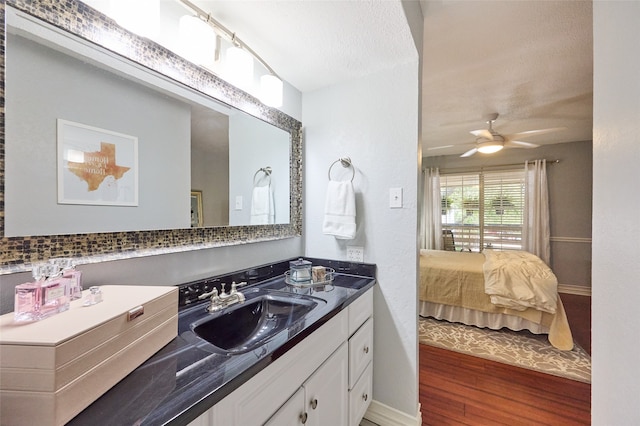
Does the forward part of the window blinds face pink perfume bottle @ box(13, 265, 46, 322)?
yes

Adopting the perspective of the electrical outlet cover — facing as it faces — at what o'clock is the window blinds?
The window blinds is roughly at 7 o'clock from the electrical outlet cover.

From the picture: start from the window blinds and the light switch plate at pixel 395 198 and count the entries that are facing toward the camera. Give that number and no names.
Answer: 2

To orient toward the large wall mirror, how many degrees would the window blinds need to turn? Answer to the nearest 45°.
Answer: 0° — it already faces it

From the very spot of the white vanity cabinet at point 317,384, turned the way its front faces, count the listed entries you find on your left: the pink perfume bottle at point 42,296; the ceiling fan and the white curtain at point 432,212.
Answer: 2

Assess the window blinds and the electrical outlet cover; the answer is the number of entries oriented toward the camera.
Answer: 2

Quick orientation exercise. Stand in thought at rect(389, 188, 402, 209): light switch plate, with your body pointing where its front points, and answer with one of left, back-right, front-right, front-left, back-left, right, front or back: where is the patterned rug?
back-left

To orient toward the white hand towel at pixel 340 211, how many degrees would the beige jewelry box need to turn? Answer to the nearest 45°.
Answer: approximately 45° to its left
